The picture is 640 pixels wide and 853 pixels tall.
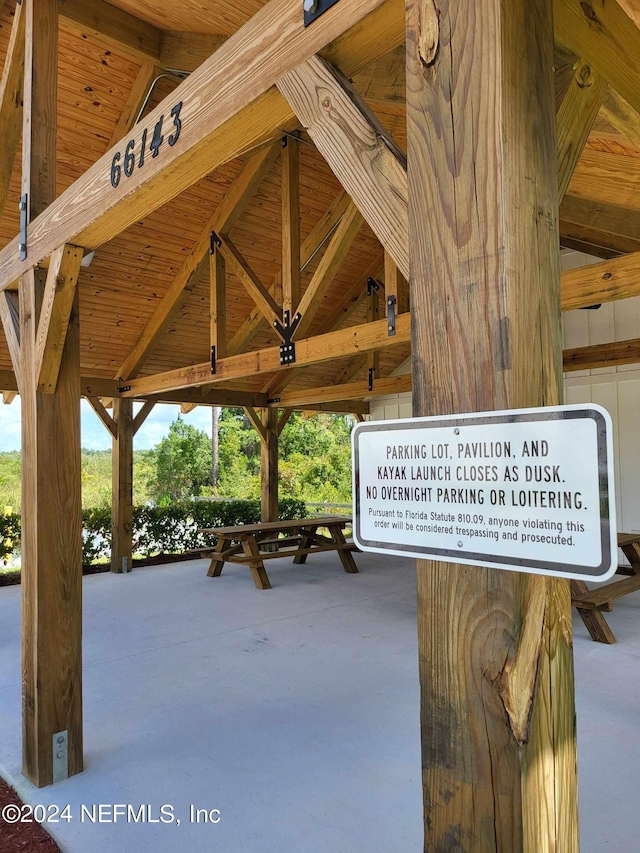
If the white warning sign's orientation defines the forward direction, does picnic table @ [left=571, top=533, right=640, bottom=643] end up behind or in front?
behind

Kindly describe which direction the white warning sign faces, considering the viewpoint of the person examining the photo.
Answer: facing the viewer and to the left of the viewer

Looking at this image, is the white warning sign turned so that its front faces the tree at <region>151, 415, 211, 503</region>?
no

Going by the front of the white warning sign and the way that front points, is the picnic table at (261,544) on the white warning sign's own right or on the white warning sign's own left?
on the white warning sign's own right

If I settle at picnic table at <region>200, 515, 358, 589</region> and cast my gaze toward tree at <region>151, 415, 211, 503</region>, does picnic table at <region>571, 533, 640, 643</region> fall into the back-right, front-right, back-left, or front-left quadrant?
back-right
